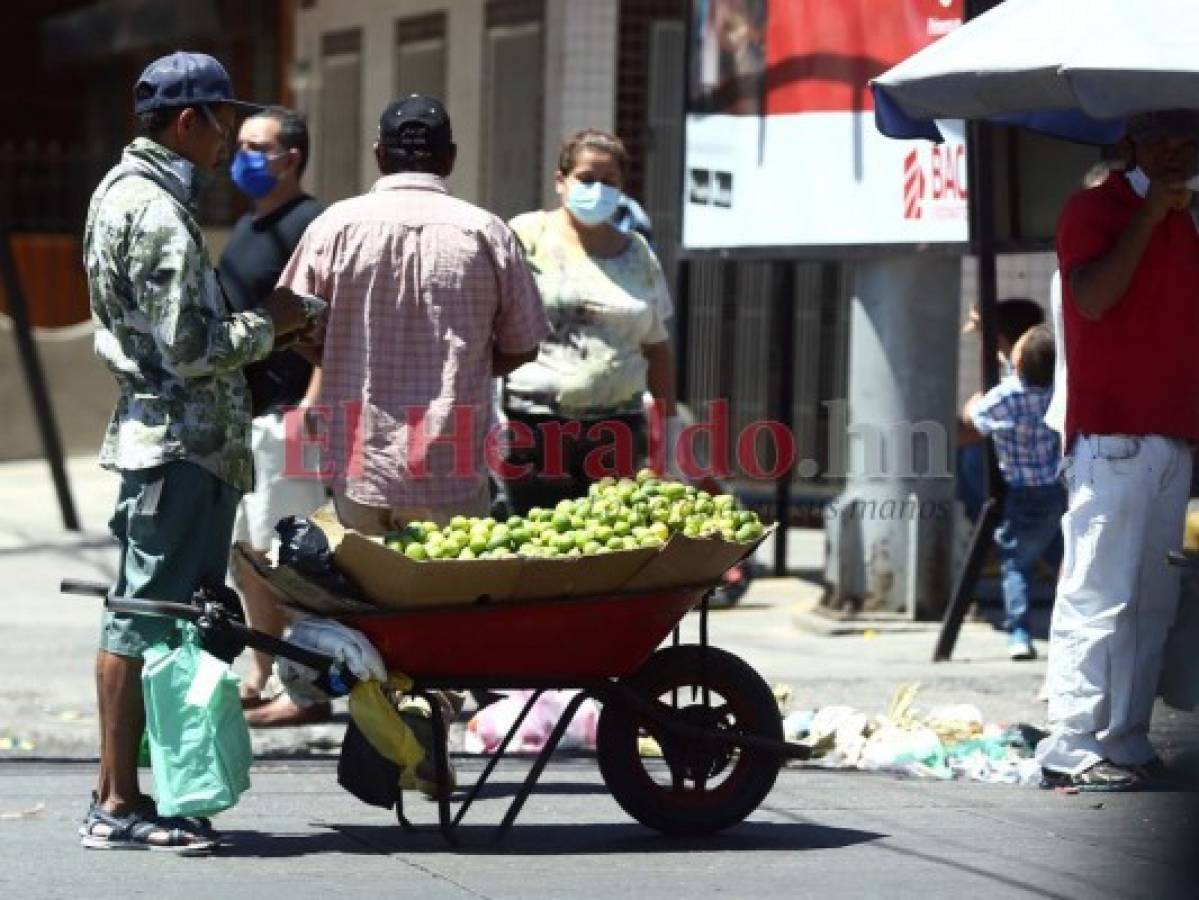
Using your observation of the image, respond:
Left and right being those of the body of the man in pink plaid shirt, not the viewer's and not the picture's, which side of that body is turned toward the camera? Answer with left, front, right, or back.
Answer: back

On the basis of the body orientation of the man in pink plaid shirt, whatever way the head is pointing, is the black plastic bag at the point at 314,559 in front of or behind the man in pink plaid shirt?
behind

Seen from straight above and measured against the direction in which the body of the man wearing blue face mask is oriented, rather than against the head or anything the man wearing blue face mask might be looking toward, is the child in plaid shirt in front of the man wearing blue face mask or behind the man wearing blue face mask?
behind

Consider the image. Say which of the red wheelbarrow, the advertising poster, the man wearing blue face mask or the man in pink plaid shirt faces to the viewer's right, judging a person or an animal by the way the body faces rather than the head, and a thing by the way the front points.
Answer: the red wheelbarrow

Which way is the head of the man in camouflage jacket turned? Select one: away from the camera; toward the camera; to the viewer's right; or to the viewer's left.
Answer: to the viewer's right

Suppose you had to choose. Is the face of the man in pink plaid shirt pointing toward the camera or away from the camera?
away from the camera

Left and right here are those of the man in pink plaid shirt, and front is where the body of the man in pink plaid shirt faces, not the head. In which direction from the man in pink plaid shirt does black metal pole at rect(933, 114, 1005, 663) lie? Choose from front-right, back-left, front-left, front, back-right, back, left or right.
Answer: front-right

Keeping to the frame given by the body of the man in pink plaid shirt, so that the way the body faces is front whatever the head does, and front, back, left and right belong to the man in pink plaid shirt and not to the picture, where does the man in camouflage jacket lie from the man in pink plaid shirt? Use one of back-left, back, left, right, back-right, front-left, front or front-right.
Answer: back-left

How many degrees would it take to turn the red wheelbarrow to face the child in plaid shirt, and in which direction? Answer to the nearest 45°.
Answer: approximately 45° to its left

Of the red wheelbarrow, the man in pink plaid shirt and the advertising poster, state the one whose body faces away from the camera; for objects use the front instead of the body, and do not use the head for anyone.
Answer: the man in pink plaid shirt

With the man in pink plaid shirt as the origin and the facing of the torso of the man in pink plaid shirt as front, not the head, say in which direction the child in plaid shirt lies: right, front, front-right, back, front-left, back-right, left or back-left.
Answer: front-right

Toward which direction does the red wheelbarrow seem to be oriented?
to the viewer's right

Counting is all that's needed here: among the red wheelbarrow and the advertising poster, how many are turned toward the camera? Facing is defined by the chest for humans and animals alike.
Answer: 1

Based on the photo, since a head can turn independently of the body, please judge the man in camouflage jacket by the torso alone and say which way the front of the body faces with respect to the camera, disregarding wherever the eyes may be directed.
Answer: to the viewer's right

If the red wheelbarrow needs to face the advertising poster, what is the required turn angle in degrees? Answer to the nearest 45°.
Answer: approximately 90° to its left

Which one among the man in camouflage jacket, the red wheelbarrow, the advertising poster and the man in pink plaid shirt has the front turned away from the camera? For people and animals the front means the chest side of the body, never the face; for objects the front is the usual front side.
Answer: the man in pink plaid shirt
